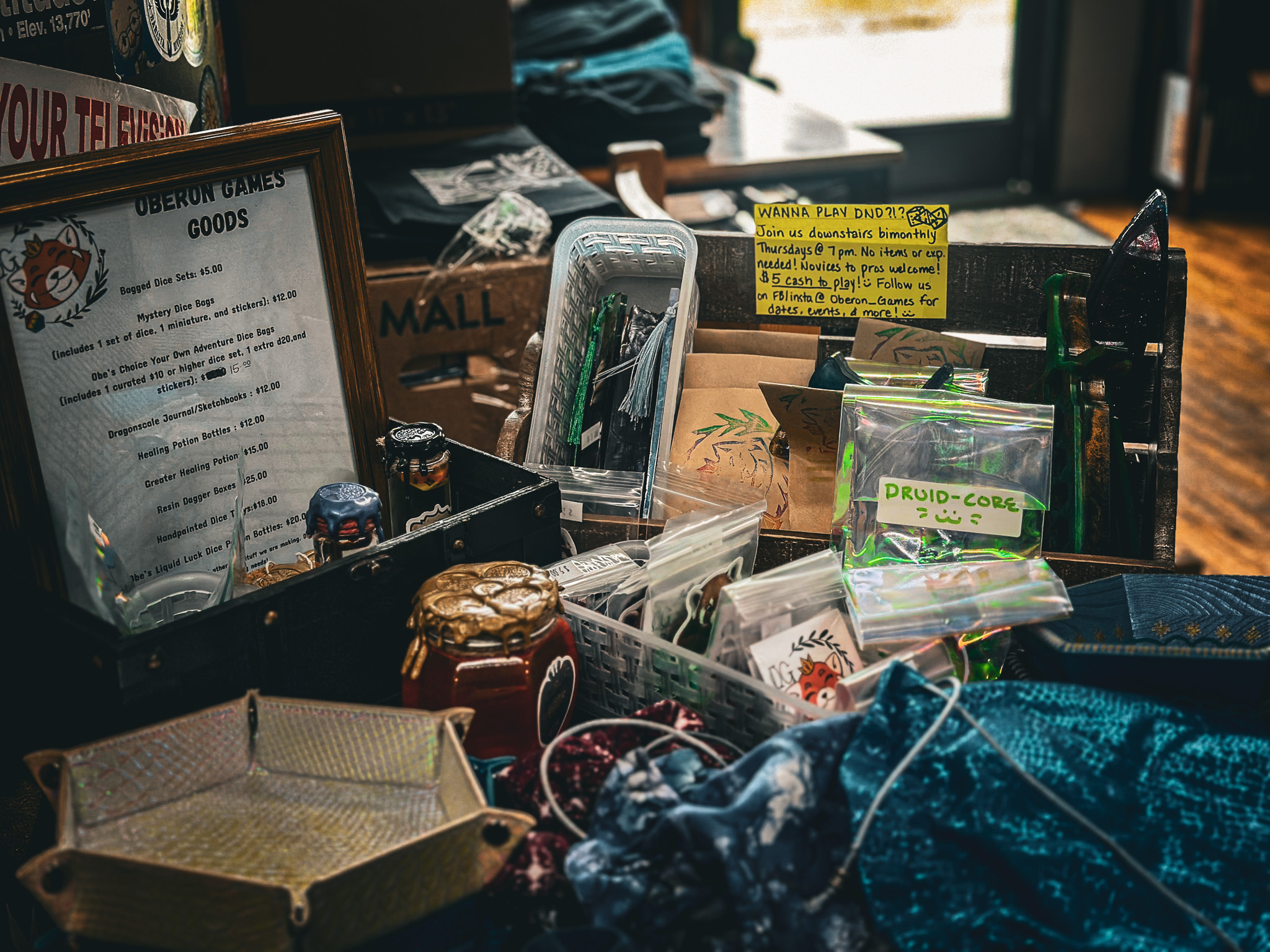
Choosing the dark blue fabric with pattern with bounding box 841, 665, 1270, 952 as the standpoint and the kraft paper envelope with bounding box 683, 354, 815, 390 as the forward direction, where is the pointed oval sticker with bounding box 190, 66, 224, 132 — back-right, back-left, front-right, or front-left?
front-left

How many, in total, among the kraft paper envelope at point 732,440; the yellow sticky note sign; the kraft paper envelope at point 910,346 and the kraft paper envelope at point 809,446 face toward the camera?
4

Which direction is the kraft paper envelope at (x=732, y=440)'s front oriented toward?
toward the camera

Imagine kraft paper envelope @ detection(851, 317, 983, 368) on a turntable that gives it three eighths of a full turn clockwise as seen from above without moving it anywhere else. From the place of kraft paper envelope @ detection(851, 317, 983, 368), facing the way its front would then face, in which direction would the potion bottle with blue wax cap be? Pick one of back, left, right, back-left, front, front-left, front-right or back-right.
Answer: left

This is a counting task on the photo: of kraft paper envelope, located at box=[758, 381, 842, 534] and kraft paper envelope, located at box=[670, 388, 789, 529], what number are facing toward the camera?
2

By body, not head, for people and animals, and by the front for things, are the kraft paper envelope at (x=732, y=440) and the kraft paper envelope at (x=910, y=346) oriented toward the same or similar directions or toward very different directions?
same or similar directions

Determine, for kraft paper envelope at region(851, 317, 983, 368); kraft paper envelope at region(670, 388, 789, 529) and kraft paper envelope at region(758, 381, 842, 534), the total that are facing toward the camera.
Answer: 3

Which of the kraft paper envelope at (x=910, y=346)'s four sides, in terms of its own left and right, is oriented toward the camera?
front

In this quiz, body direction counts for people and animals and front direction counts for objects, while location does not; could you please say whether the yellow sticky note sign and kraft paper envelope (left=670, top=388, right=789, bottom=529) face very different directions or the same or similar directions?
same or similar directions

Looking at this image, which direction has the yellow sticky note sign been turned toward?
toward the camera

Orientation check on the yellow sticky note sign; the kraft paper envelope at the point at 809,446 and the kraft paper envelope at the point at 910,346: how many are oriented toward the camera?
3

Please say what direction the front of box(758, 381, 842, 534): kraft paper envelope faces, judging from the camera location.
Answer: facing the viewer

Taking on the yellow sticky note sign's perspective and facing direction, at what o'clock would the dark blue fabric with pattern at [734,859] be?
The dark blue fabric with pattern is roughly at 12 o'clock from the yellow sticky note sign.
